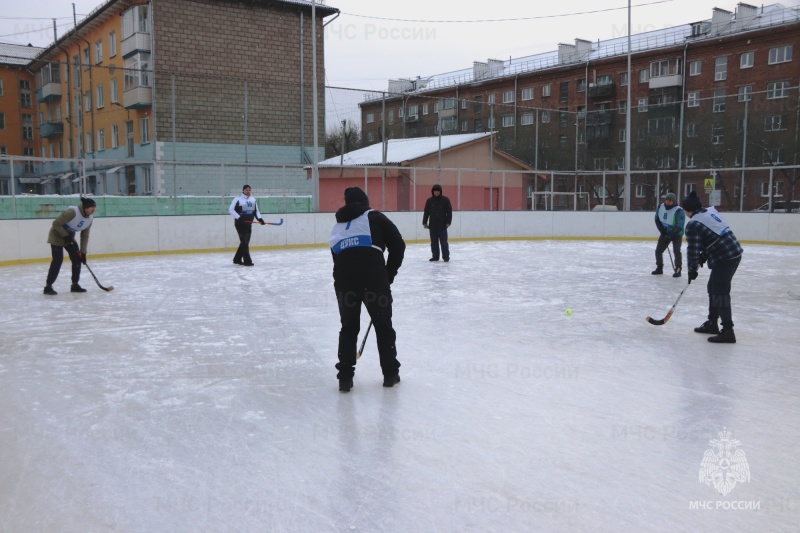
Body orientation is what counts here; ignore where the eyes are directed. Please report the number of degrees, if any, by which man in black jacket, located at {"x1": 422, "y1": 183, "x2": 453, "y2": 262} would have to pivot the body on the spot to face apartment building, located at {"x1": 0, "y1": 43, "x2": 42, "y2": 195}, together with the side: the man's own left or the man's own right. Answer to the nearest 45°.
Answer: approximately 90° to the man's own right

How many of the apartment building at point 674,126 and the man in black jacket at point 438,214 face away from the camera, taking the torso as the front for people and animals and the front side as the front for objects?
0

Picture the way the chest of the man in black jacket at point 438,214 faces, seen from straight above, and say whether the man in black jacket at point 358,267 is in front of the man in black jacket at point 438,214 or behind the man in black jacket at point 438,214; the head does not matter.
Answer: in front

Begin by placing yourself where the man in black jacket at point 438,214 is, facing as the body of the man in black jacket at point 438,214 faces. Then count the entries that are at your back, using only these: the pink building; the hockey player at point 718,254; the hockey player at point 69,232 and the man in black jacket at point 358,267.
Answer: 1

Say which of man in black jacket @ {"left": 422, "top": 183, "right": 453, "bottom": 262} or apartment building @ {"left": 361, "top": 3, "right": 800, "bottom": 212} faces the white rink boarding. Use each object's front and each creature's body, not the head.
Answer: the apartment building

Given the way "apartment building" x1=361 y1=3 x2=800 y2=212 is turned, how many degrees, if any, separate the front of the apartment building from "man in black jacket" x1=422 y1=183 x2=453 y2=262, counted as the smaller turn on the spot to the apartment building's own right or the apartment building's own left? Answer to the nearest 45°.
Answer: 0° — it already faces them

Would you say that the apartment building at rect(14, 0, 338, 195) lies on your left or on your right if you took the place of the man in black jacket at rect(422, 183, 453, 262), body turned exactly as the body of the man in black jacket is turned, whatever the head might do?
on your right

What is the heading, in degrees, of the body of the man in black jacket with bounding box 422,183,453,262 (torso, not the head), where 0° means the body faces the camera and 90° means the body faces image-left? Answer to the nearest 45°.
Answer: approximately 0°

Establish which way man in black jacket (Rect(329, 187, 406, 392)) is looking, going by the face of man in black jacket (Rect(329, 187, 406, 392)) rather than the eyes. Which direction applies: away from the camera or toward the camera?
away from the camera

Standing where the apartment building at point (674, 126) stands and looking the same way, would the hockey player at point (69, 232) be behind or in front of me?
in front

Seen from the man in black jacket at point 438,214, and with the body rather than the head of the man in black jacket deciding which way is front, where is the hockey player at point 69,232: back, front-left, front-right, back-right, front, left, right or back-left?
front-right

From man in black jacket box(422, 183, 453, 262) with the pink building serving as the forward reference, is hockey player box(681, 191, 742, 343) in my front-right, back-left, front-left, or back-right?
back-right

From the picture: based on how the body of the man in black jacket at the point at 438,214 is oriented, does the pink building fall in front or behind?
behind

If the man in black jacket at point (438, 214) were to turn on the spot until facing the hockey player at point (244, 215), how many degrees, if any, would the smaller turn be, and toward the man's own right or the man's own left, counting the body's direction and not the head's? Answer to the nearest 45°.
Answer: approximately 90° to the man's own right
